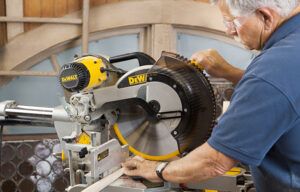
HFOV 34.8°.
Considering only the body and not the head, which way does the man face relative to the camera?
to the viewer's left

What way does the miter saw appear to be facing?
to the viewer's right

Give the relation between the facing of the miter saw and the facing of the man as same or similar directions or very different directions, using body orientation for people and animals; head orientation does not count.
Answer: very different directions

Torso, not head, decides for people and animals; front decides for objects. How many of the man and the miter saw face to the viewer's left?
1

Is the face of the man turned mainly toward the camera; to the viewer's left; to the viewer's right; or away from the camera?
to the viewer's left
